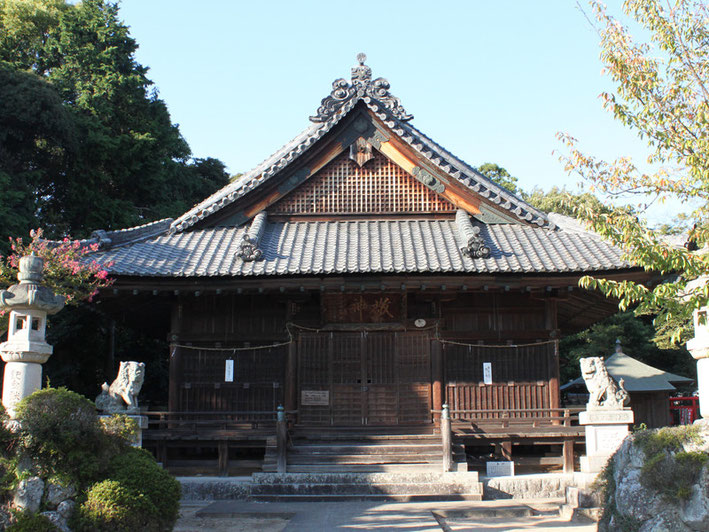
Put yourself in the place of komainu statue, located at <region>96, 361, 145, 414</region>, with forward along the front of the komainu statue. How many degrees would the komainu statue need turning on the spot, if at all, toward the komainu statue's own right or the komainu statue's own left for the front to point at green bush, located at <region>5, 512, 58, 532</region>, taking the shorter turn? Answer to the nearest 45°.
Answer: approximately 90° to the komainu statue's own right

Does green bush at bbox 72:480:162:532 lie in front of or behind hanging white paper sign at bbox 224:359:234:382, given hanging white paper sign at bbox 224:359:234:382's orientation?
in front

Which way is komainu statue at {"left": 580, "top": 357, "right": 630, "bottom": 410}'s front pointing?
to the viewer's left

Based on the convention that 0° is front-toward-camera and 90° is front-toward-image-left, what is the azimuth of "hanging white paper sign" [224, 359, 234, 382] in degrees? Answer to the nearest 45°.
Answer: approximately 0°

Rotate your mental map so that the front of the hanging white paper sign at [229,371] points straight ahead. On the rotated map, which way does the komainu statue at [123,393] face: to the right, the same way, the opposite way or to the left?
to the left

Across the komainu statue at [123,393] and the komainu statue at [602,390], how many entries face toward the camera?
0

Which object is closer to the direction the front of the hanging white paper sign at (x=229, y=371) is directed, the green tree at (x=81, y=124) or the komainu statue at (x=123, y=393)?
the komainu statue

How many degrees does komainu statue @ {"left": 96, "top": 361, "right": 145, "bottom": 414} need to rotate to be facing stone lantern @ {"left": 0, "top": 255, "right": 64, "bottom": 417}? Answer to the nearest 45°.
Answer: approximately 90° to its right

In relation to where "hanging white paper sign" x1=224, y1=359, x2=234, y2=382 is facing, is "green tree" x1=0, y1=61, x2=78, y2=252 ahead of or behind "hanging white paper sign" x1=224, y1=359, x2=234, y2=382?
behind

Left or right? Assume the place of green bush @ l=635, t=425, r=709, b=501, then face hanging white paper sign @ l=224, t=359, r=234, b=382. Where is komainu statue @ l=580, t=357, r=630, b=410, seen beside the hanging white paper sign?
right
